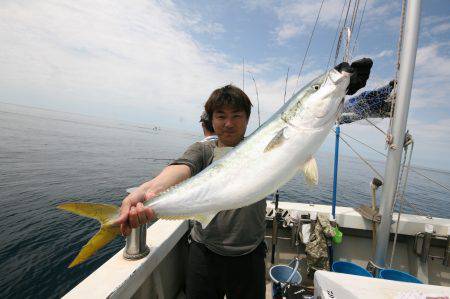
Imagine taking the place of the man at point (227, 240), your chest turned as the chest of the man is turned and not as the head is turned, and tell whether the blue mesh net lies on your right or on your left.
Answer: on your left

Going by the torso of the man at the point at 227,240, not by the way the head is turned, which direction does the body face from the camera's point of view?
toward the camera

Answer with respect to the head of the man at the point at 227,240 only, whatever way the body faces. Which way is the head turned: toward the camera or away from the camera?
toward the camera

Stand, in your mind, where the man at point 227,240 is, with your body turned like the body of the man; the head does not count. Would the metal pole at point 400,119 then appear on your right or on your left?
on your left

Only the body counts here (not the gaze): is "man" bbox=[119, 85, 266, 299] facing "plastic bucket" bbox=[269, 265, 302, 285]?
no
